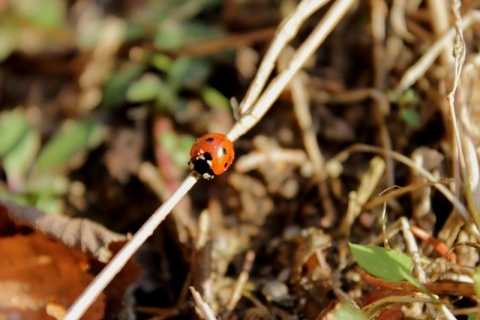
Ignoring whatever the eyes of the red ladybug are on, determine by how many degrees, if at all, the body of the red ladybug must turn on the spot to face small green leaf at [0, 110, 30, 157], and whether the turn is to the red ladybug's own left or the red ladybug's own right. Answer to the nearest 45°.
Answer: approximately 90° to the red ladybug's own right

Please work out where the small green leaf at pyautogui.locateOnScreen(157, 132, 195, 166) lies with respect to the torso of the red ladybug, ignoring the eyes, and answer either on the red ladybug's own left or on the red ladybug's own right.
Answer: on the red ladybug's own right

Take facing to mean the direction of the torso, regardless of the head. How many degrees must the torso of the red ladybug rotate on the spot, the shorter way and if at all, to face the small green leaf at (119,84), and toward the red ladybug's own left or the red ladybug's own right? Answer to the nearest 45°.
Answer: approximately 135° to the red ladybug's own right

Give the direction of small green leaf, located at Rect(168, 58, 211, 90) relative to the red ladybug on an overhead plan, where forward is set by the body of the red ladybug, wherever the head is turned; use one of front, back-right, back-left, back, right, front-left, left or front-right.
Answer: back-right

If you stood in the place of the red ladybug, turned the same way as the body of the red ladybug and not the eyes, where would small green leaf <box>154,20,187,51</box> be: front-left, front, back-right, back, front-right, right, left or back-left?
back-right

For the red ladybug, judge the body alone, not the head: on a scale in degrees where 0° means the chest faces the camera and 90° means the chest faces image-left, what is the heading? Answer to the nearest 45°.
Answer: approximately 45°

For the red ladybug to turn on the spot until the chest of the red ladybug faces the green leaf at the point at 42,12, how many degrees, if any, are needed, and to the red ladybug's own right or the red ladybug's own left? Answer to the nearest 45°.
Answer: approximately 90° to the red ladybug's own right

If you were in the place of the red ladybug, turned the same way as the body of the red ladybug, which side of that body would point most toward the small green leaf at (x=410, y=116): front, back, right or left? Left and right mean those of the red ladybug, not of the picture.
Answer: back

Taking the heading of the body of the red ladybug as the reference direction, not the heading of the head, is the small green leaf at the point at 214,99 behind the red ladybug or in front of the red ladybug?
behind

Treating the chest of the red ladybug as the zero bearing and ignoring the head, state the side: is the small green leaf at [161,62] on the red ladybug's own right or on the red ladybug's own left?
on the red ladybug's own right

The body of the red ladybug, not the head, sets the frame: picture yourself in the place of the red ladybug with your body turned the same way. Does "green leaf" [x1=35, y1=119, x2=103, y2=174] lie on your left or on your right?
on your right
